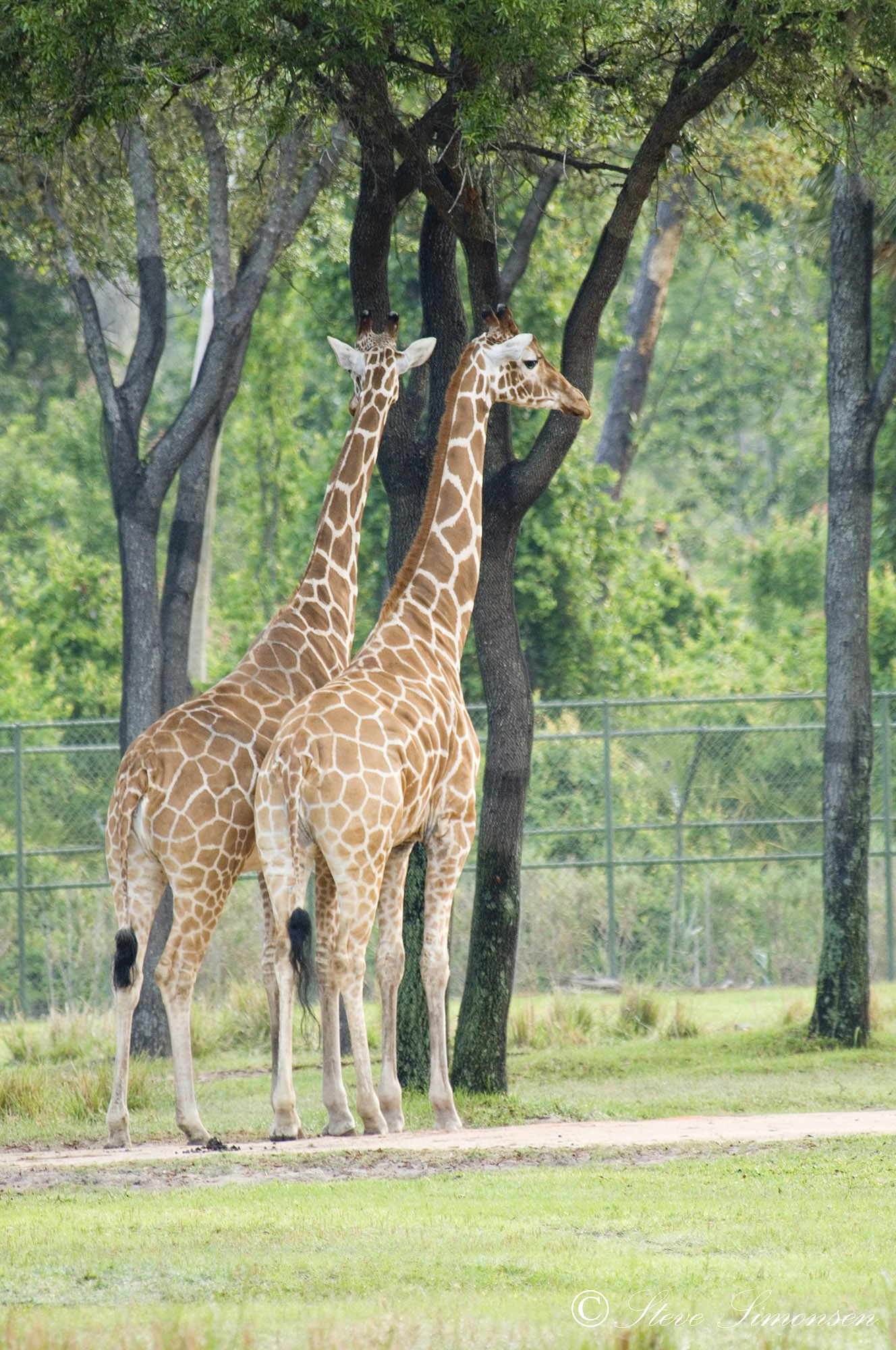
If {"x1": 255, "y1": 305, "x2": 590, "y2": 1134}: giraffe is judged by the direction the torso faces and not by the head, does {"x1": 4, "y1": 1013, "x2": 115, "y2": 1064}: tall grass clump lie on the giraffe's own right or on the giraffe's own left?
on the giraffe's own left

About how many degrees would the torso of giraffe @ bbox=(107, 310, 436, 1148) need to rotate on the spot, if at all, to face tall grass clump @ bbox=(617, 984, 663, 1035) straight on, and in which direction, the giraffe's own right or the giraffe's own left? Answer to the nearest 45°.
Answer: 0° — it already faces it

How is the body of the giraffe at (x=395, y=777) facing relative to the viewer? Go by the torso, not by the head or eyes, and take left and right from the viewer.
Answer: facing away from the viewer and to the right of the viewer

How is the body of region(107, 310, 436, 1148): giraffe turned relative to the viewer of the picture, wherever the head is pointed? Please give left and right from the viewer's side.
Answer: facing away from the viewer and to the right of the viewer

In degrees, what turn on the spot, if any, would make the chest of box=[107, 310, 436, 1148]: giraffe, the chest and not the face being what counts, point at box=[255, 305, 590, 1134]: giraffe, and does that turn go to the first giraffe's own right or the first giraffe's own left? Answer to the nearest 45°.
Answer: approximately 45° to the first giraffe's own right

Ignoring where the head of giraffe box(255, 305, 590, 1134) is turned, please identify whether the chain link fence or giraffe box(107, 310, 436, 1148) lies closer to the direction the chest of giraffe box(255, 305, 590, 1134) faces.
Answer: the chain link fence

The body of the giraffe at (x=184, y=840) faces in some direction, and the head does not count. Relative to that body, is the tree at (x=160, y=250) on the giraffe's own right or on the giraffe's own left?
on the giraffe's own left

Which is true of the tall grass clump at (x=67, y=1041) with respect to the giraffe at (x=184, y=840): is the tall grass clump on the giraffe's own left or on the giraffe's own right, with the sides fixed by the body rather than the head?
on the giraffe's own left

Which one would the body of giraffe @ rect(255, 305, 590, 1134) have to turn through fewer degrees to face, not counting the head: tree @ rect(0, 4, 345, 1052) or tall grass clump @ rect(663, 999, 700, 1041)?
the tall grass clump
